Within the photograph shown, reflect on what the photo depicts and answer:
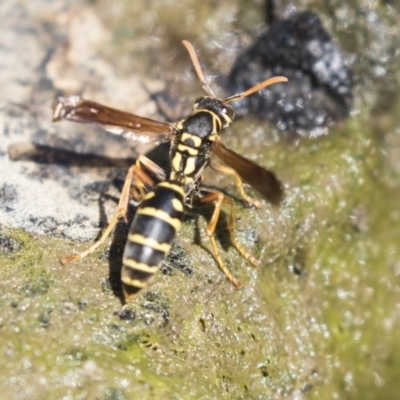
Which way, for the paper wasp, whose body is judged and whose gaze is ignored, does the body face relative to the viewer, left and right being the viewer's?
facing away from the viewer and to the right of the viewer
